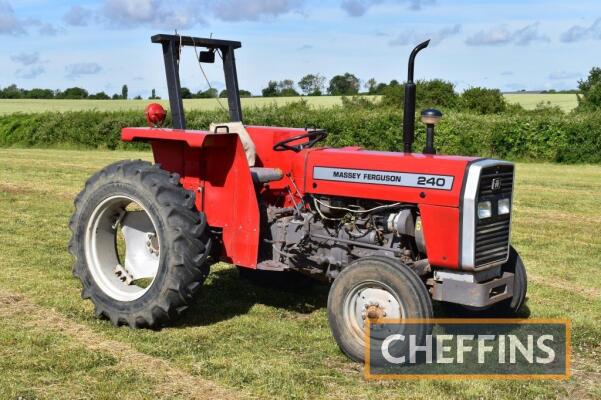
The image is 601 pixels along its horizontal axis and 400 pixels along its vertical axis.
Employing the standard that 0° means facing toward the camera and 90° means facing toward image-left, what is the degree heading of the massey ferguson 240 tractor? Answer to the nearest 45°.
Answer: approximately 315°

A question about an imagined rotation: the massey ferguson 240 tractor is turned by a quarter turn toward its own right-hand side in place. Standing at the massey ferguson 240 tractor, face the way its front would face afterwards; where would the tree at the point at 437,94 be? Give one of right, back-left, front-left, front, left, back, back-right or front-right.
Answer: back-right

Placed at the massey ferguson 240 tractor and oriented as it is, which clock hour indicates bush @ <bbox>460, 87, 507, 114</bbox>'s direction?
The bush is roughly at 8 o'clock from the massey ferguson 240 tractor.
